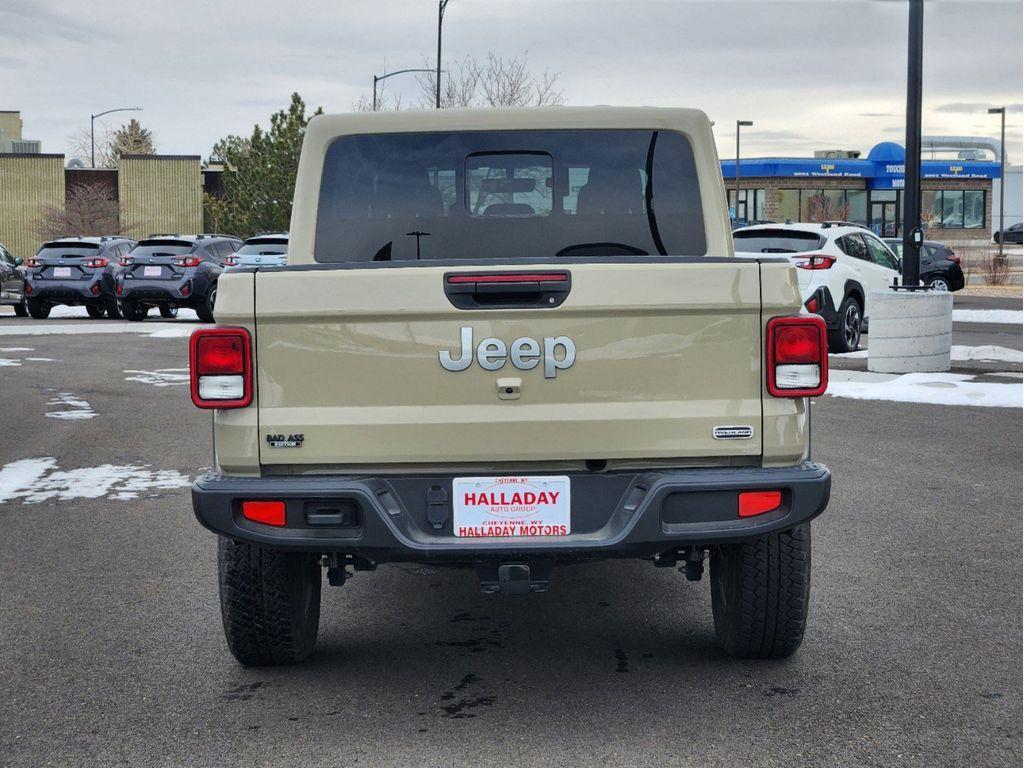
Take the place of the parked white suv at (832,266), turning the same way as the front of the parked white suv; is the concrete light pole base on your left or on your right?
on your right

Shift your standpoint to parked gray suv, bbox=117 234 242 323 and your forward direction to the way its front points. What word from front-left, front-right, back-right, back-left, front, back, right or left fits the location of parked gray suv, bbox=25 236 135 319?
left

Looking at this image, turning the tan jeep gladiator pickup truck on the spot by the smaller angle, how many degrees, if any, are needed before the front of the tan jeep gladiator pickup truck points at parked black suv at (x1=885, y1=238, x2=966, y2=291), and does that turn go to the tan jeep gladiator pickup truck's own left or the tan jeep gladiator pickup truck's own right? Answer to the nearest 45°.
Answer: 0° — it already faces it

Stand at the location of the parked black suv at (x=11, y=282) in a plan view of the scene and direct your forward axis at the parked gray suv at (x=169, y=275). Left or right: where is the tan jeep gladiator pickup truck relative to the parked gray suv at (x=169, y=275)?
right

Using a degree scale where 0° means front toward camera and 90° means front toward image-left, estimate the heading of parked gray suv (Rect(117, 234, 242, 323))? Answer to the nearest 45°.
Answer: approximately 225°

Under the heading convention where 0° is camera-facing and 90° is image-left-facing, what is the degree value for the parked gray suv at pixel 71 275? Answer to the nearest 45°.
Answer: approximately 225°

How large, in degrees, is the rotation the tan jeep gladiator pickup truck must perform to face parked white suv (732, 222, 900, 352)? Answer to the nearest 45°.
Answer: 0° — it already faces it

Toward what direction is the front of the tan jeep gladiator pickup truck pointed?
away from the camera

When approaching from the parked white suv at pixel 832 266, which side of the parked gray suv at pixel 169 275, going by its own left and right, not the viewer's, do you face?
right
